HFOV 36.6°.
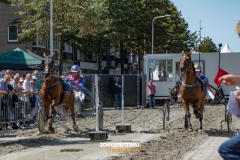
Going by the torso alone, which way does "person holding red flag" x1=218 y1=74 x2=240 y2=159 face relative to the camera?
to the viewer's left

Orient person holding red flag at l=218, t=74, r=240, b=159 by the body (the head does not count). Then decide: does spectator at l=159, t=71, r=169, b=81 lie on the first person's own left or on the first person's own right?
on the first person's own right

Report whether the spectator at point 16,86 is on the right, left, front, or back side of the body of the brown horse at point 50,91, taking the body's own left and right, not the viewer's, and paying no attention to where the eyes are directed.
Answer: right

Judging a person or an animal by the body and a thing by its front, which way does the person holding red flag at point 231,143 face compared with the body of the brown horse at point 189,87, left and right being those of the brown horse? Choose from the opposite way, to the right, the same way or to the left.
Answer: to the right

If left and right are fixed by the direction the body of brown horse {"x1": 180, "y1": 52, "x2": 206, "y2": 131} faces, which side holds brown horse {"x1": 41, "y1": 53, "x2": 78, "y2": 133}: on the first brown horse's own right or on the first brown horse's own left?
on the first brown horse's own right

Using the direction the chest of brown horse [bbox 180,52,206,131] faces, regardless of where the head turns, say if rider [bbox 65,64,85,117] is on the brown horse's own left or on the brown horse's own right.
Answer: on the brown horse's own right

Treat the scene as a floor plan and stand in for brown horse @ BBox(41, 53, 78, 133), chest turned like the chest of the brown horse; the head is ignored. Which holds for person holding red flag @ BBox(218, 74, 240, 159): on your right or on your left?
on your left

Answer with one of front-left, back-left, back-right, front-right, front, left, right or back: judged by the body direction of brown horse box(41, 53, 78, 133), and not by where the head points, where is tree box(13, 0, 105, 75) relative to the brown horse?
back-right

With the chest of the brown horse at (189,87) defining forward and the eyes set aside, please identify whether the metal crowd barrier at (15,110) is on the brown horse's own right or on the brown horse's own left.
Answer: on the brown horse's own right

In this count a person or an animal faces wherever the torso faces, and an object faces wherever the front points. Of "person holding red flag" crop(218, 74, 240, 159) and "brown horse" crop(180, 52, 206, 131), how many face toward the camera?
1

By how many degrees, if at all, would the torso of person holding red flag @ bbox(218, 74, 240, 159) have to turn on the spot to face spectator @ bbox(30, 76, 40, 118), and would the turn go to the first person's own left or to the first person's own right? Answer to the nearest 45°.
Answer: approximately 45° to the first person's own right
